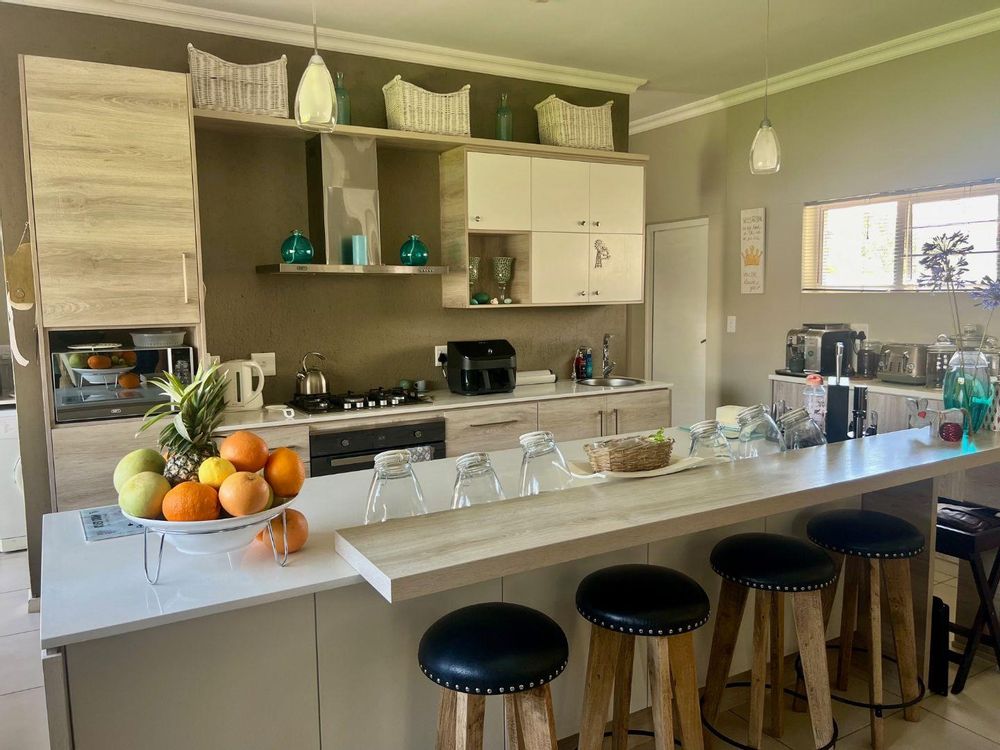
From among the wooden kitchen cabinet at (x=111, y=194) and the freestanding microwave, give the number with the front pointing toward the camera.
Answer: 2

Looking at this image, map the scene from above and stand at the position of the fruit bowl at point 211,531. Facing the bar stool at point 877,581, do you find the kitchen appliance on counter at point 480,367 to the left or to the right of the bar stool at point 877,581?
left

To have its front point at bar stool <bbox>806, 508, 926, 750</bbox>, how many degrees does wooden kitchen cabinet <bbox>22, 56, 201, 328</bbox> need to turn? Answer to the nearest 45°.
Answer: approximately 45° to its left

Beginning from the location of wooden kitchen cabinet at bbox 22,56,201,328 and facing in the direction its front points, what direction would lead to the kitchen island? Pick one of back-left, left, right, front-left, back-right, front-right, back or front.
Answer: front

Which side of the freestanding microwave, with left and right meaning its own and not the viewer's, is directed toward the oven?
left

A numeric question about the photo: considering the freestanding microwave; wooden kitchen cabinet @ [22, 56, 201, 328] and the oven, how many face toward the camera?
3

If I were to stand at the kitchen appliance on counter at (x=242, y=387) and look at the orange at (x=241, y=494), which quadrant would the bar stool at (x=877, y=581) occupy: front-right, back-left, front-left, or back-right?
front-left

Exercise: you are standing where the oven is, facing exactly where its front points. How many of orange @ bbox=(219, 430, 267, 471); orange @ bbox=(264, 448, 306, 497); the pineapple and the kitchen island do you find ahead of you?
4

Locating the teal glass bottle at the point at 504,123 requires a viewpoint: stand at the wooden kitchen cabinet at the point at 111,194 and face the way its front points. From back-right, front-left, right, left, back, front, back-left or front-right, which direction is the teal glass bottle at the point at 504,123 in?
left

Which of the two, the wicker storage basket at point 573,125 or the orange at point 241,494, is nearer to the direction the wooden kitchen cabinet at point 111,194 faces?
the orange

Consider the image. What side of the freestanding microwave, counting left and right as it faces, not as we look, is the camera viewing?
front

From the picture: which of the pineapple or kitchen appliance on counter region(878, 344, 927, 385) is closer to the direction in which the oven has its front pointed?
the pineapple

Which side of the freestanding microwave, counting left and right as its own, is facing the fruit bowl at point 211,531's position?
front

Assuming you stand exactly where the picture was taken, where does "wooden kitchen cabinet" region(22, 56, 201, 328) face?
facing the viewer

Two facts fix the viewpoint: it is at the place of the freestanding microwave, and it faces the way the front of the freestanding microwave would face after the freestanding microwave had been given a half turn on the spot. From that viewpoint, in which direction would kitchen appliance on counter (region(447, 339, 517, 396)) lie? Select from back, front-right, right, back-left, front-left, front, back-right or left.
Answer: right

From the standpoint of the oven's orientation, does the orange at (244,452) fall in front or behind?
in front

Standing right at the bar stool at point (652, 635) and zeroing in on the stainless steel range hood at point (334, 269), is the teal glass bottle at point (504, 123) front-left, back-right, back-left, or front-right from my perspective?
front-right
